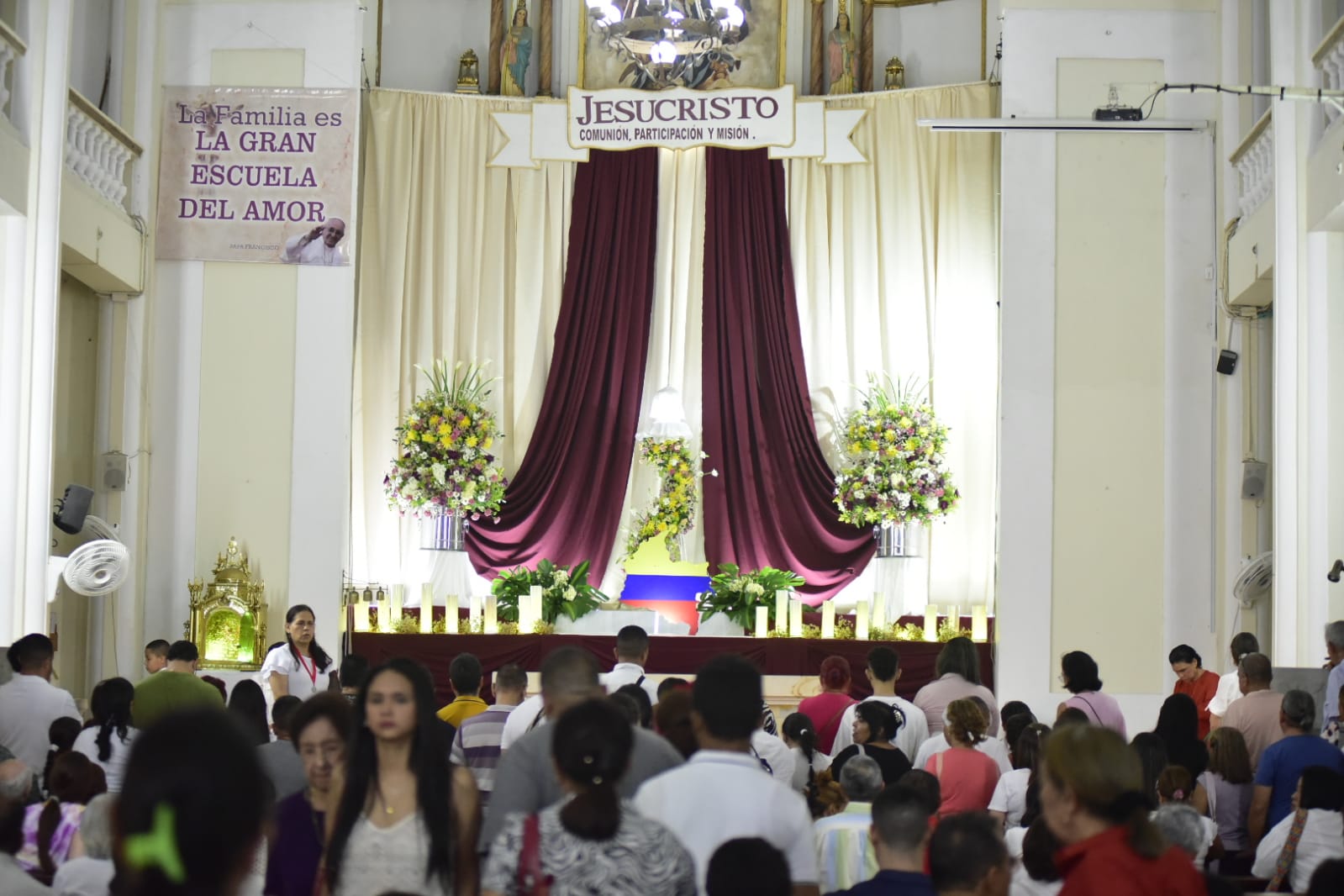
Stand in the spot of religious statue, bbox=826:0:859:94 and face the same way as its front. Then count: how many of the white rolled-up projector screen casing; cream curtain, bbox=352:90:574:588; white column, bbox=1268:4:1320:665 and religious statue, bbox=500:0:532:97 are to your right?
2

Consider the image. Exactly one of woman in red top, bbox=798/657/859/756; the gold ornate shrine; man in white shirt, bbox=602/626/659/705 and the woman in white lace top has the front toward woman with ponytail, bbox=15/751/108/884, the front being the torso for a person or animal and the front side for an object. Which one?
the gold ornate shrine

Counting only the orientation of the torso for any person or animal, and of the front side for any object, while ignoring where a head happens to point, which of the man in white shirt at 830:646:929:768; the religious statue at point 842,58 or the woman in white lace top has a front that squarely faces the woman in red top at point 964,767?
the religious statue

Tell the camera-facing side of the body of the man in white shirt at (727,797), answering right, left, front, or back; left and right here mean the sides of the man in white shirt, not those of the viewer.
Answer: back

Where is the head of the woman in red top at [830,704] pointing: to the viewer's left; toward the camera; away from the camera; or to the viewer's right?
away from the camera

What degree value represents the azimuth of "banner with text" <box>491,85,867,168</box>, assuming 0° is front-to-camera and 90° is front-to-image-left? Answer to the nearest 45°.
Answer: approximately 0°

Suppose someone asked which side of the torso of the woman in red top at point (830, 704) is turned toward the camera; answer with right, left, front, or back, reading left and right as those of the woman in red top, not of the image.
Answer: back

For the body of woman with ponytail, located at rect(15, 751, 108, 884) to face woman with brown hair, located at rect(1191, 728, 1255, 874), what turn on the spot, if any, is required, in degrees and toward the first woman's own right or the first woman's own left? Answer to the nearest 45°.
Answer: approximately 45° to the first woman's own right
